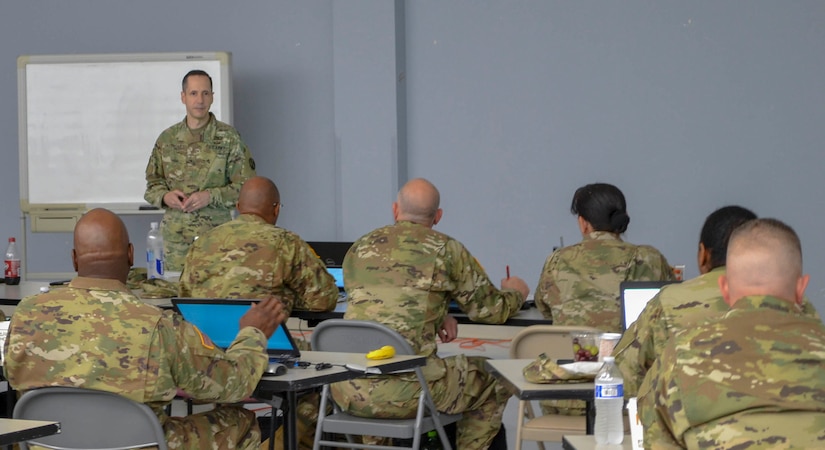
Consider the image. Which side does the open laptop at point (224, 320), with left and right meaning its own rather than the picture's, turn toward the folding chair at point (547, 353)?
left

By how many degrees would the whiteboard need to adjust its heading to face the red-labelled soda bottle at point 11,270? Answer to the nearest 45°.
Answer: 0° — it already faces it

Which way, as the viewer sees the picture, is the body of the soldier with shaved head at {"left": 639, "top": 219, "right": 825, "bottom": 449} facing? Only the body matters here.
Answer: away from the camera

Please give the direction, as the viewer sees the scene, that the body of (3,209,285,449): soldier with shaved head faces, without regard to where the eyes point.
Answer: away from the camera
